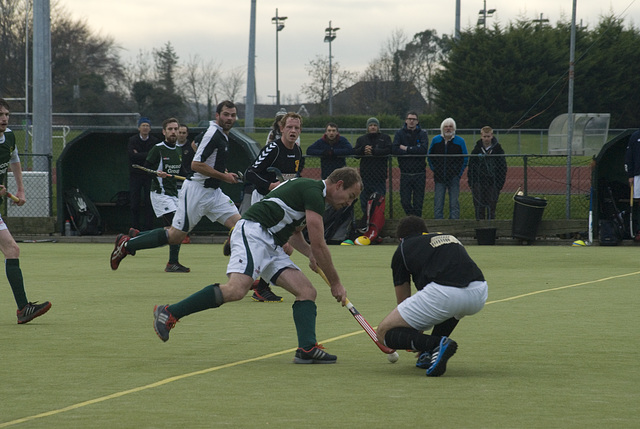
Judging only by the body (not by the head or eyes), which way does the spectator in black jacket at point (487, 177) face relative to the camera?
toward the camera

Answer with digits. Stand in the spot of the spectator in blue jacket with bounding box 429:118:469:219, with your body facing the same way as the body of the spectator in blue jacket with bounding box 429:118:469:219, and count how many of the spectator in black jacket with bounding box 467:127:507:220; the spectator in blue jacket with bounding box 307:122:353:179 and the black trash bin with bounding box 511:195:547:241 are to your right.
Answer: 1

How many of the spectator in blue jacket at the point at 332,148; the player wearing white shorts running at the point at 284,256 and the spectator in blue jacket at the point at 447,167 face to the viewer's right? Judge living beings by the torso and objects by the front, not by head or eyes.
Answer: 1

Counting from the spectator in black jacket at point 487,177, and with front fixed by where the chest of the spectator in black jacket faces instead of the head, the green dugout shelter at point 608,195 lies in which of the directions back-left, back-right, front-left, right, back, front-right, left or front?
left

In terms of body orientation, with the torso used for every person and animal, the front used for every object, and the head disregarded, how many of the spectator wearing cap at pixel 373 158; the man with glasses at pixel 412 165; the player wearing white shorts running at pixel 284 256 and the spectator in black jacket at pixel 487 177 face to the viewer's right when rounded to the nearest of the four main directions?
1

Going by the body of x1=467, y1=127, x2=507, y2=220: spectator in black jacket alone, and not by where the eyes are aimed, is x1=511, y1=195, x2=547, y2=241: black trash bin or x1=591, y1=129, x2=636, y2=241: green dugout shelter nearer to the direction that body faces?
the black trash bin

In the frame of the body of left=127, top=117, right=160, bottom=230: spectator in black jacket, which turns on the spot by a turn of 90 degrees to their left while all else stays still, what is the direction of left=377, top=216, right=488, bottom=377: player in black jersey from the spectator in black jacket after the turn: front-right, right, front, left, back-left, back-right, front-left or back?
right

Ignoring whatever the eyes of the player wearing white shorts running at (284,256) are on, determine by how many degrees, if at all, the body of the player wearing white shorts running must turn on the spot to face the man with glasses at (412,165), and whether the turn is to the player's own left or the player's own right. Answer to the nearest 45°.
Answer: approximately 90° to the player's own left

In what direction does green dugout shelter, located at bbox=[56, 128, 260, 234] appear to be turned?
toward the camera

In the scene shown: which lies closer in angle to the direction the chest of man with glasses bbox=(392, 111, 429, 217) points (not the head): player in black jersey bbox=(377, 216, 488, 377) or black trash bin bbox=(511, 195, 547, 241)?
the player in black jersey

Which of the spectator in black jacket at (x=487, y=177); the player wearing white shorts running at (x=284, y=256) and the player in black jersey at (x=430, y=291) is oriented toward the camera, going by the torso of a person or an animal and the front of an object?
the spectator in black jacket

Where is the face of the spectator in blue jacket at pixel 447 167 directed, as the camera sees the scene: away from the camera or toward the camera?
toward the camera

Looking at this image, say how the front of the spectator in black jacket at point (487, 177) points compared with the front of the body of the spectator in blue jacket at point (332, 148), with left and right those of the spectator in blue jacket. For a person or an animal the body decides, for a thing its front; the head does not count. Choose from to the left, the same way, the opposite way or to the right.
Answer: the same way

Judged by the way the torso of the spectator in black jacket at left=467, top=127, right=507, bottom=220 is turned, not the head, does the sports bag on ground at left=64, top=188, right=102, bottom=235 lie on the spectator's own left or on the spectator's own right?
on the spectator's own right

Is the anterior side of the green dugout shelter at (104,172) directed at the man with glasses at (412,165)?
no

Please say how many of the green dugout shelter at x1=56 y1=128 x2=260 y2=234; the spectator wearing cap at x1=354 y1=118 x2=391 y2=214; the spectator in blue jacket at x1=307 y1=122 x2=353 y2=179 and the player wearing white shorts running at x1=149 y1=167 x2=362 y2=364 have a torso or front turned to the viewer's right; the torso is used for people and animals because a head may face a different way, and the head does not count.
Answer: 1

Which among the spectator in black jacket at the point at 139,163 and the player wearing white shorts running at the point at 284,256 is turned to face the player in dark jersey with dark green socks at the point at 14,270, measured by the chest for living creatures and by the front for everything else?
the spectator in black jacket

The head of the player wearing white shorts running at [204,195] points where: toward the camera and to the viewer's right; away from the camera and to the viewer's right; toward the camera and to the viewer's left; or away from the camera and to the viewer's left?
toward the camera and to the viewer's right

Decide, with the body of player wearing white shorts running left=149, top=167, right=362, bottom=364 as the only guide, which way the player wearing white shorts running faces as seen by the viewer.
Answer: to the viewer's right

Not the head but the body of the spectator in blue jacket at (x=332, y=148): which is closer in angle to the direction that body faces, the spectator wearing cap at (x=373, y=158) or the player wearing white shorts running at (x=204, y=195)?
the player wearing white shorts running

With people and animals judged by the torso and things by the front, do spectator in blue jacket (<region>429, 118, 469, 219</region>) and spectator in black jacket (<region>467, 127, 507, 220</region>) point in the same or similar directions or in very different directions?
same or similar directions

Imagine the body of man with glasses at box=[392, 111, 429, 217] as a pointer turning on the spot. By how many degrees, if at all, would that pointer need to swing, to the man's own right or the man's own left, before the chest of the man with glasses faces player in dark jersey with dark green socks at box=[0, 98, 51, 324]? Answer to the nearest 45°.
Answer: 0° — they already face them

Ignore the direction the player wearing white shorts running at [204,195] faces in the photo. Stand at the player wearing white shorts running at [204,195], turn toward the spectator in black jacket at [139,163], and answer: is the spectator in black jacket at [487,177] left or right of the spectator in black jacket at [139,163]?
right
